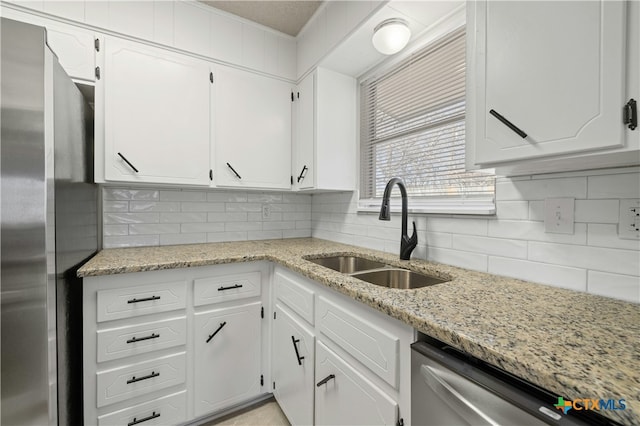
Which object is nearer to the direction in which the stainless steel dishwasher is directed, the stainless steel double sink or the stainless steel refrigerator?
the stainless steel refrigerator

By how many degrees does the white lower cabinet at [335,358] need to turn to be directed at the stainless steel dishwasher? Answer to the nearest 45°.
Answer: approximately 90° to its left

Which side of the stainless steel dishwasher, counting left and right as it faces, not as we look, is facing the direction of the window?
right

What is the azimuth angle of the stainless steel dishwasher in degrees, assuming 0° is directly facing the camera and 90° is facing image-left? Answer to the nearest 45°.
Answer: approximately 45°

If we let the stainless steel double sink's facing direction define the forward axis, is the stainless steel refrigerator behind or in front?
in front

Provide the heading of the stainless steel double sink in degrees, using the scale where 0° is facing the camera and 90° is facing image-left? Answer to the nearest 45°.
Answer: approximately 45°

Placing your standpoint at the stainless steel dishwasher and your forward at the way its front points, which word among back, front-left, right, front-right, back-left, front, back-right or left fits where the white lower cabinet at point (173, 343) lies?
front-right

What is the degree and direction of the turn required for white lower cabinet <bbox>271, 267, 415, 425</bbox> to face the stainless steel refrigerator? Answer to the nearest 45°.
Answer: approximately 45° to its right

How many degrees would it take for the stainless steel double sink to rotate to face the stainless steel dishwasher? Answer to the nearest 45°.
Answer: approximately 45° to its left

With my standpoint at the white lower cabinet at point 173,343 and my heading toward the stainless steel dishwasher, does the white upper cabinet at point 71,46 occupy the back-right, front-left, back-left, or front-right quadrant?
back-right

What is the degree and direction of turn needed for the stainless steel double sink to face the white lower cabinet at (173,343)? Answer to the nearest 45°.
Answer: approximately 45° to its right
